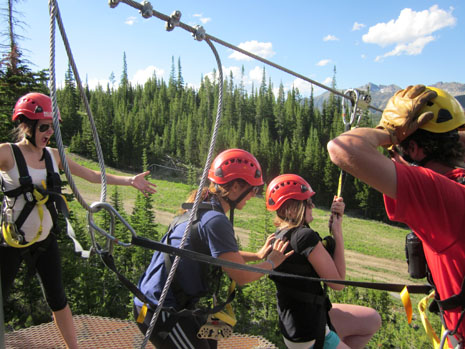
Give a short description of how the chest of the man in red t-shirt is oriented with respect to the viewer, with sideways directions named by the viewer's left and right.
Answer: facing away from the viewer and to the left of the viewer

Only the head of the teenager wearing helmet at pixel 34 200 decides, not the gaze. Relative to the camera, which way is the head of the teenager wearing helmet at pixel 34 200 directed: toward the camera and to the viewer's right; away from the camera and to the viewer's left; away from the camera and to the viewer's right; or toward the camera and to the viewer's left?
toward the camera and to the viewer's right

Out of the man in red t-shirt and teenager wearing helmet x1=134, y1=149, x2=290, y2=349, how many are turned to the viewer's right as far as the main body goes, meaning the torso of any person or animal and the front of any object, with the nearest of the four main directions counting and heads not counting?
1

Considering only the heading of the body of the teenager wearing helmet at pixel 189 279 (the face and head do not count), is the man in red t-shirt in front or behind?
in front

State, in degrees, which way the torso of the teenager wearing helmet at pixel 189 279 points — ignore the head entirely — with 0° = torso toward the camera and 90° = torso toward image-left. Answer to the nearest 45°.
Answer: approximately 270°

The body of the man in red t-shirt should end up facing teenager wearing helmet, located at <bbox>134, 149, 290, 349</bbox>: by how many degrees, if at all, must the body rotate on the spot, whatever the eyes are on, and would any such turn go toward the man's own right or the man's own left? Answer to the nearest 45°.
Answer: approximately 45° to the man's own left

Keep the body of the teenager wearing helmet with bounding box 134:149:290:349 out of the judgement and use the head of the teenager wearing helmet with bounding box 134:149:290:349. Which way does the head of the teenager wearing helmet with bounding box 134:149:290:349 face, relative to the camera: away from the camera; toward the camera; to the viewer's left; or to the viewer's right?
to the viewer's right

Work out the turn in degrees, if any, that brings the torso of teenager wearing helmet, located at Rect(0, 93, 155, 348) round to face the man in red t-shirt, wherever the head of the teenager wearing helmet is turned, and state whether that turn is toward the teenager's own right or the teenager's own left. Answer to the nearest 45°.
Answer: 0° — they already face them

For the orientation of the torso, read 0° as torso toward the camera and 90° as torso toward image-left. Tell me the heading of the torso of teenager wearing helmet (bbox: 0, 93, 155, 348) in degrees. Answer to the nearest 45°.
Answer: approximately 315°

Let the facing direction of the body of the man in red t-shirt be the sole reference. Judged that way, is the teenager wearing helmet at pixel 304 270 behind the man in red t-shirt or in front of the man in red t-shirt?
in front
